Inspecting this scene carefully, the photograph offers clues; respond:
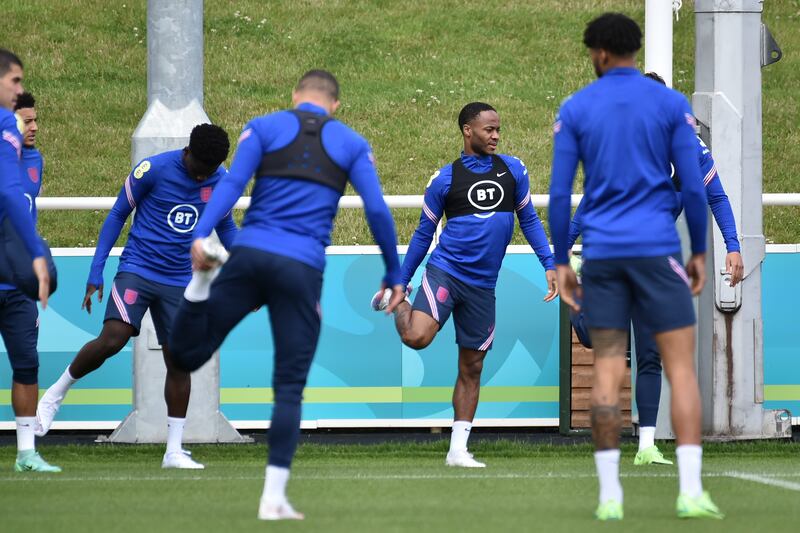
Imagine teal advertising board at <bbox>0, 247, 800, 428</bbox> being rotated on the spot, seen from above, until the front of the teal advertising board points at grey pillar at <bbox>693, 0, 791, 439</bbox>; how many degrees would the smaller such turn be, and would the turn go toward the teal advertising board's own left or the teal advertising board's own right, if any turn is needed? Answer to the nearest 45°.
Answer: approximately 90° to the teal advertising board's own left

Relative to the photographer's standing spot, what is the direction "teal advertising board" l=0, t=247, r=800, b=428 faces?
facing the viewer
